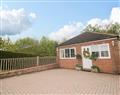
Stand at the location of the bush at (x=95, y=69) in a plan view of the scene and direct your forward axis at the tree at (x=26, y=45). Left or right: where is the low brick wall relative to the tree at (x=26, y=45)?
left

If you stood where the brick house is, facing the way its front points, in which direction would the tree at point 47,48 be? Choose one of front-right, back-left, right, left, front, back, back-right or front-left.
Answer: right

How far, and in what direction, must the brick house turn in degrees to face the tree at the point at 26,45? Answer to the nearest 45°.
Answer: approximately 90° to its right

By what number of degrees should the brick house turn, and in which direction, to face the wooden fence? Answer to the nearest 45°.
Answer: approximately 45° to its right

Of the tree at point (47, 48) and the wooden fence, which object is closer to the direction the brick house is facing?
the wooden fence

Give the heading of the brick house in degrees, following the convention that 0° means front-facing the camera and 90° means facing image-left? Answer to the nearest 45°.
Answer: approximately 45°
